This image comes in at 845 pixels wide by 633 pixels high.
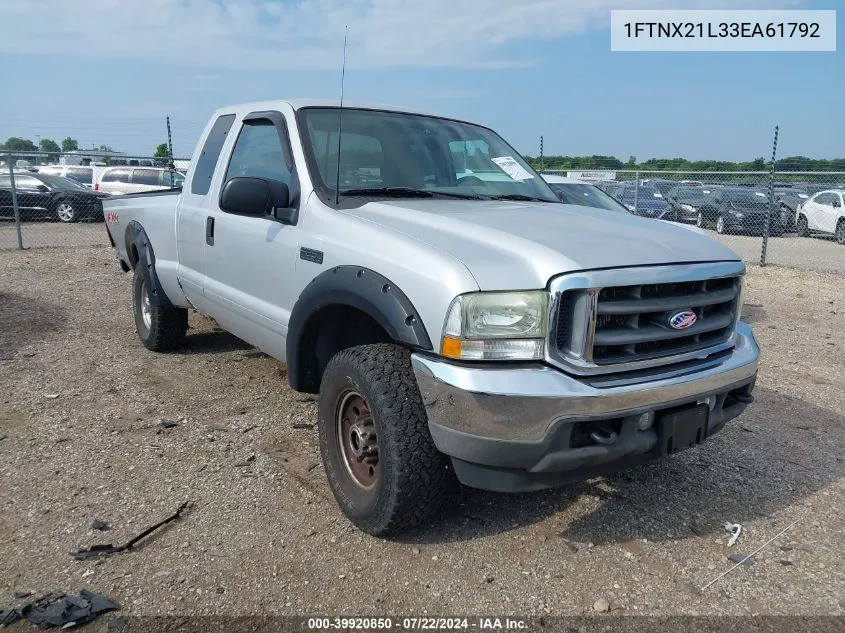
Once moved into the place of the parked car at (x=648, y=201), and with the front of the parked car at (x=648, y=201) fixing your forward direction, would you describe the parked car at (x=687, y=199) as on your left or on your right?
on your left

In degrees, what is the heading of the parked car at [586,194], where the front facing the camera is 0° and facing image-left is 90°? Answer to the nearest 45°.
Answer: approximately 315°

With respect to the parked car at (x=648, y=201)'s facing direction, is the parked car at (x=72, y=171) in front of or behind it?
behind

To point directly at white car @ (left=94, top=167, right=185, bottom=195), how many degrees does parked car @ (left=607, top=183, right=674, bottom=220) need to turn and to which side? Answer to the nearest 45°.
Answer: approximately 135° to its right

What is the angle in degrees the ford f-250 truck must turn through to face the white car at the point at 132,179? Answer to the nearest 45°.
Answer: approximately 180°

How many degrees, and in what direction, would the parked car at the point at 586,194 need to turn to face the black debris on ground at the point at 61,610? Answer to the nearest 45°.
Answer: approximately 45° to its right
